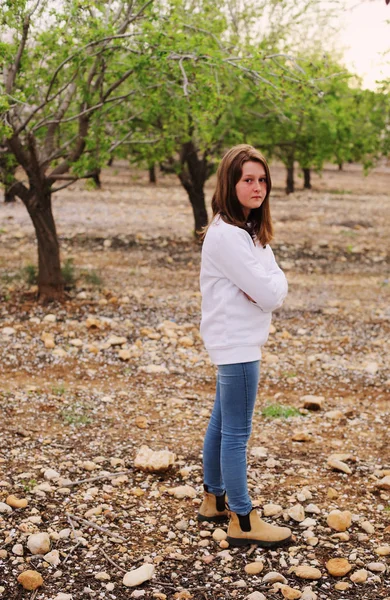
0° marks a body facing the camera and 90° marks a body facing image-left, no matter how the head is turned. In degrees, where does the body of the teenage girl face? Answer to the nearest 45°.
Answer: approximately 270°

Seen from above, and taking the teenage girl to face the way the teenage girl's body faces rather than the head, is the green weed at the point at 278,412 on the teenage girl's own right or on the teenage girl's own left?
on the teenage girl's own left
